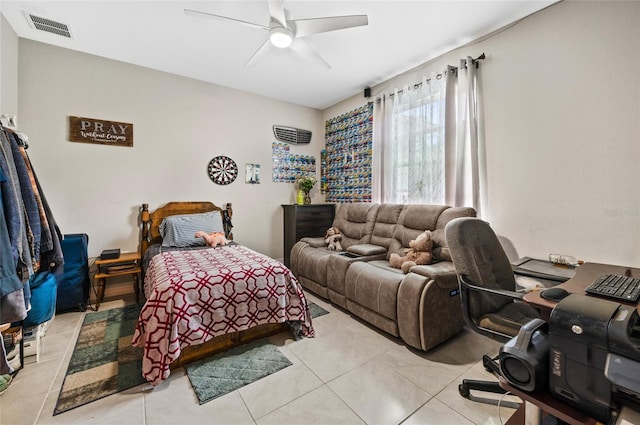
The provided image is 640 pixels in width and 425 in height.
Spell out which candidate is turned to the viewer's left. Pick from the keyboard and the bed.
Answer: the keyboard

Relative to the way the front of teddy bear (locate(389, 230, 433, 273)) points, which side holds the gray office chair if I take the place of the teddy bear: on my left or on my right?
on my left

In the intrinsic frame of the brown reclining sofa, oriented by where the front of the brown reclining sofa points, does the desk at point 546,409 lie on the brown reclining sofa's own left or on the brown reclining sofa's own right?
on the brown reclining sofa's own left

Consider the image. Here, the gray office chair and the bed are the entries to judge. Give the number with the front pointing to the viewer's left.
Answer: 0

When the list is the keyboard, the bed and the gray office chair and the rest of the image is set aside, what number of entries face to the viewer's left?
1

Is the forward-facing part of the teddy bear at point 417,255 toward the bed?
yes

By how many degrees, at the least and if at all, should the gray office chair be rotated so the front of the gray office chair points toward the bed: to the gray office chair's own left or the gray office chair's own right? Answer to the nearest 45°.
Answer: approximately 135° to the gray office chair's own right

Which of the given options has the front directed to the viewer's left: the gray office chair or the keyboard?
the keyboard

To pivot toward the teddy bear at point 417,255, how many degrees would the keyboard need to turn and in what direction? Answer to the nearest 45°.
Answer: approximately 45° to its right

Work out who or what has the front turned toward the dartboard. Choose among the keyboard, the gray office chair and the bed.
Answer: the keyboard

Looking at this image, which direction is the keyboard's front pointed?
to the viewer's left

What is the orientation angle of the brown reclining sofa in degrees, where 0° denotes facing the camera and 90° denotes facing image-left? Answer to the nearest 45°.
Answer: approximately 45°

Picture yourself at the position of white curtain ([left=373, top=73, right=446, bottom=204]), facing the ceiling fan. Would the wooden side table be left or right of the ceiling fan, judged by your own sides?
right

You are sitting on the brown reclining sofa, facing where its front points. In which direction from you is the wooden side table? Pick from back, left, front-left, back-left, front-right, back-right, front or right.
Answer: front-right

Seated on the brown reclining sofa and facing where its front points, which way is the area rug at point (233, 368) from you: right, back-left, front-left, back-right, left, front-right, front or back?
front

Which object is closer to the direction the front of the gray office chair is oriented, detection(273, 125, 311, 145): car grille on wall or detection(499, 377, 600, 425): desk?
the desk

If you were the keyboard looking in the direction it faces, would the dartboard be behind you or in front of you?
in front
